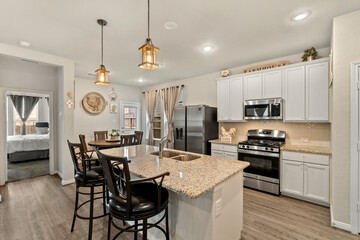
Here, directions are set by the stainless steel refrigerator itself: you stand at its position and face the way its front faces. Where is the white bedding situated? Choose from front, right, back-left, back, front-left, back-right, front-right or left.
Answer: front-right

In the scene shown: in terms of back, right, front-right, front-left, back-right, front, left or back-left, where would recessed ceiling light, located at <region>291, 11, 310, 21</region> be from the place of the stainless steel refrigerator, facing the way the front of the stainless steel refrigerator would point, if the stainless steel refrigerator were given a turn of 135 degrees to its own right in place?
back-right

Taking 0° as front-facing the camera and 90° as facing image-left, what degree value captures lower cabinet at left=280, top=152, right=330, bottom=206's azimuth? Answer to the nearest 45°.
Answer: approximately 45°

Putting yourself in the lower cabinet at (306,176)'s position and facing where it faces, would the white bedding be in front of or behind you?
in front

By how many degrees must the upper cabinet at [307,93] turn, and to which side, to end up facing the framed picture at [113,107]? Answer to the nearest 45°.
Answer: approximately 45° to its right

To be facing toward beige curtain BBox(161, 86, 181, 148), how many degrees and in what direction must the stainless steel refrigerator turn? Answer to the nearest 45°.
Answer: approximately 90° to its right

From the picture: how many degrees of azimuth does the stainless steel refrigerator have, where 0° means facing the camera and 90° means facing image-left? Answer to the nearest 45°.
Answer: approximately 45°

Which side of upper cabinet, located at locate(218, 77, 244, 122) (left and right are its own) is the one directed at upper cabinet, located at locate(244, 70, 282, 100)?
left

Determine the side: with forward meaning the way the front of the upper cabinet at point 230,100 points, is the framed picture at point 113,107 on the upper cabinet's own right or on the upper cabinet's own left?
on the upper cabinet's own right
